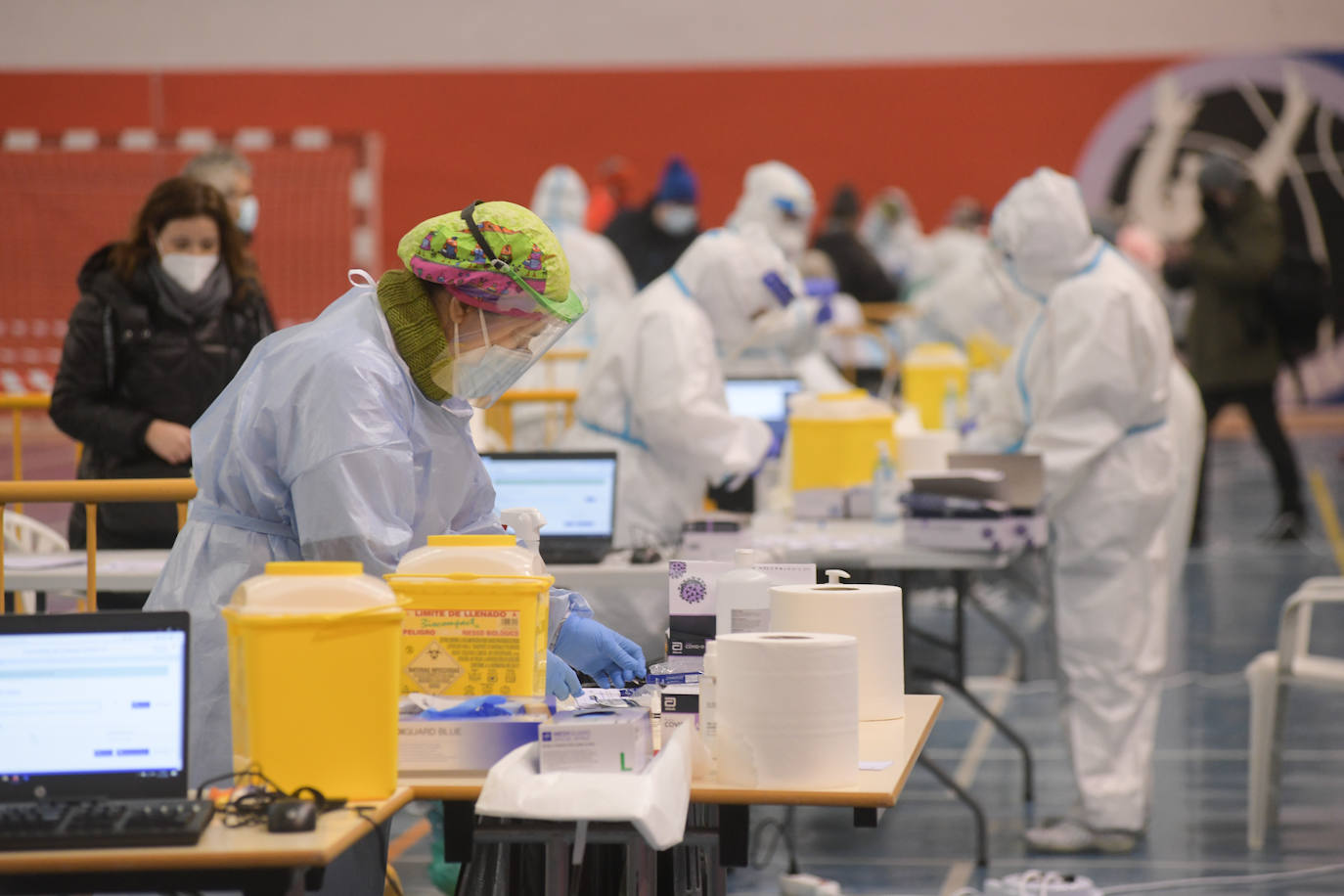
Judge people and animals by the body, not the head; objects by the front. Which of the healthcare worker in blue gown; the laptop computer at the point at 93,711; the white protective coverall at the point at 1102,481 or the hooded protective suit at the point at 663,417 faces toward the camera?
the laptop computer

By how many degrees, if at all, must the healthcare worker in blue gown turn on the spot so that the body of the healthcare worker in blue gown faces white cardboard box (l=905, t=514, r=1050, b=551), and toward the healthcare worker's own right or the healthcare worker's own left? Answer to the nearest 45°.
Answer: approximately 45° to the healthcare worker's own left

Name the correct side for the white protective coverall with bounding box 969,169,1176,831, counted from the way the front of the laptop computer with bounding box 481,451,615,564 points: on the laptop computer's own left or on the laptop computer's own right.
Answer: on the laptop computer's own left

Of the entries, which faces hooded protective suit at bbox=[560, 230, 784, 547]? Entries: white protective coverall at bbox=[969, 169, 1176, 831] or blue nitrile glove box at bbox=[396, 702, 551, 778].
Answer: the white protective coverall

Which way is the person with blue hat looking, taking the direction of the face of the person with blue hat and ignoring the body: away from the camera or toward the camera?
toward the camera

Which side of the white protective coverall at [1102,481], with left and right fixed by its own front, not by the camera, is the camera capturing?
left

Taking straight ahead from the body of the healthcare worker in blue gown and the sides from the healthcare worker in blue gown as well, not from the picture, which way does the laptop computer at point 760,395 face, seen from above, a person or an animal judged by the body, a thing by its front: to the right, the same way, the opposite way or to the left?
to the right

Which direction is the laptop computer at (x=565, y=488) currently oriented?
toward the camera

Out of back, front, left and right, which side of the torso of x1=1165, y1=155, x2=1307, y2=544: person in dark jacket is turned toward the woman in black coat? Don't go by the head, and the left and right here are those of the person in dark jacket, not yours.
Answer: front

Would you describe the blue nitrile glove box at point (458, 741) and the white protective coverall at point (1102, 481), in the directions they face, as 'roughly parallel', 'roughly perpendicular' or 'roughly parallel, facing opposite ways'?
roughly perpendicular

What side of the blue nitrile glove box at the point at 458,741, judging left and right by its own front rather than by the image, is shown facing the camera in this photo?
front

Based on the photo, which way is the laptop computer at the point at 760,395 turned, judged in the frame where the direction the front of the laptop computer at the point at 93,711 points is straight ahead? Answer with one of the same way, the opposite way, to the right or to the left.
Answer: the same way

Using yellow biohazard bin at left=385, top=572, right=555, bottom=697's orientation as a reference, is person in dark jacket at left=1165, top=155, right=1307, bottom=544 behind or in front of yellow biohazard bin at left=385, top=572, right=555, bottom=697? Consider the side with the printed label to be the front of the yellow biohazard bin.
behind

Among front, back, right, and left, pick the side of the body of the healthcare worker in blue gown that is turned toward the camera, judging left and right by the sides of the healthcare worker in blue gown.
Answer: right

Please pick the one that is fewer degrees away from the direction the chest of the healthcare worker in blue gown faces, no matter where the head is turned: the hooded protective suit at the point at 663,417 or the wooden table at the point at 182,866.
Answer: the hooded protective suit

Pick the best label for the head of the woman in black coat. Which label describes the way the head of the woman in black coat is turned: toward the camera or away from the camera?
toward the camera

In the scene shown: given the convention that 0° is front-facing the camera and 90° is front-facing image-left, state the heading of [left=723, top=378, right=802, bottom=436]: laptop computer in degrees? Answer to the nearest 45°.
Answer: approximately 0°

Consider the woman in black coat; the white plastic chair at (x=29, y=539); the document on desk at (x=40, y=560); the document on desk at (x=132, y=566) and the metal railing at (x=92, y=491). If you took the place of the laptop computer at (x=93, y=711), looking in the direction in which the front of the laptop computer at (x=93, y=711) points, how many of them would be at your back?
5

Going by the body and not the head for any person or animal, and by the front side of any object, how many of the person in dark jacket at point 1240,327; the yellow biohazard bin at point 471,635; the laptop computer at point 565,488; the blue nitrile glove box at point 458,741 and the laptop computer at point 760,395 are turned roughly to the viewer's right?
0
